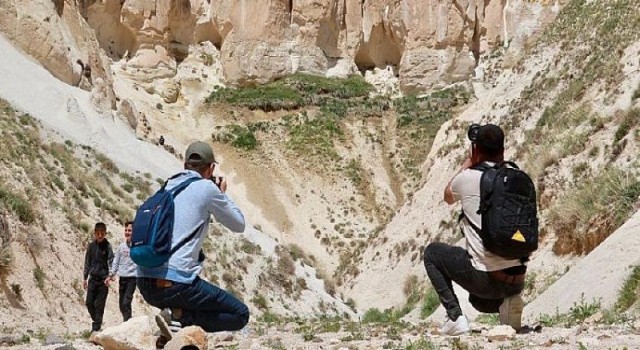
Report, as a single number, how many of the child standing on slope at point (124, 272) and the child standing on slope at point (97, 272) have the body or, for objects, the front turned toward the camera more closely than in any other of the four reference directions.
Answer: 2

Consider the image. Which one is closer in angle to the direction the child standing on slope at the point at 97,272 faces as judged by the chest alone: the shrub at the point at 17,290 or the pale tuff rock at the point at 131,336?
the pale tuff rock

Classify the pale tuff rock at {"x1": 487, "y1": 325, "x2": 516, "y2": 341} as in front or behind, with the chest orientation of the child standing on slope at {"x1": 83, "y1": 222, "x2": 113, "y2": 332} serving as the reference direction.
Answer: in front

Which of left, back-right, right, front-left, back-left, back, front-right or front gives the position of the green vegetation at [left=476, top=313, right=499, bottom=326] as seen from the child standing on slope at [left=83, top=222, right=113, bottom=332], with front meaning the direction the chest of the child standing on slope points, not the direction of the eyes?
front-left

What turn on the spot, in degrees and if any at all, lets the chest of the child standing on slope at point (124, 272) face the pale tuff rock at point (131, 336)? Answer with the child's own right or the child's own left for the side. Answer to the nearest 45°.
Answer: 0° — they already face it

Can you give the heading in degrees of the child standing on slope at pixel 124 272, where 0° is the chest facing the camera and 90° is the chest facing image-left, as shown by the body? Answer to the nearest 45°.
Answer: approximately 0°

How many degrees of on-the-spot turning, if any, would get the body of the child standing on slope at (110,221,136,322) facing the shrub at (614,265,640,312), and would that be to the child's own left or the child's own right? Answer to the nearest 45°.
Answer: approximately 45° to the child's own left

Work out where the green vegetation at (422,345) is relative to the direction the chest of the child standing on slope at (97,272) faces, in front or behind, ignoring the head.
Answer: in front

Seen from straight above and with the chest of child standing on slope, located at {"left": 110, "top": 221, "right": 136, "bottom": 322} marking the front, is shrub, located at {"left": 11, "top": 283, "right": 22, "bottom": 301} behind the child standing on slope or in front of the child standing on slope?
behind
